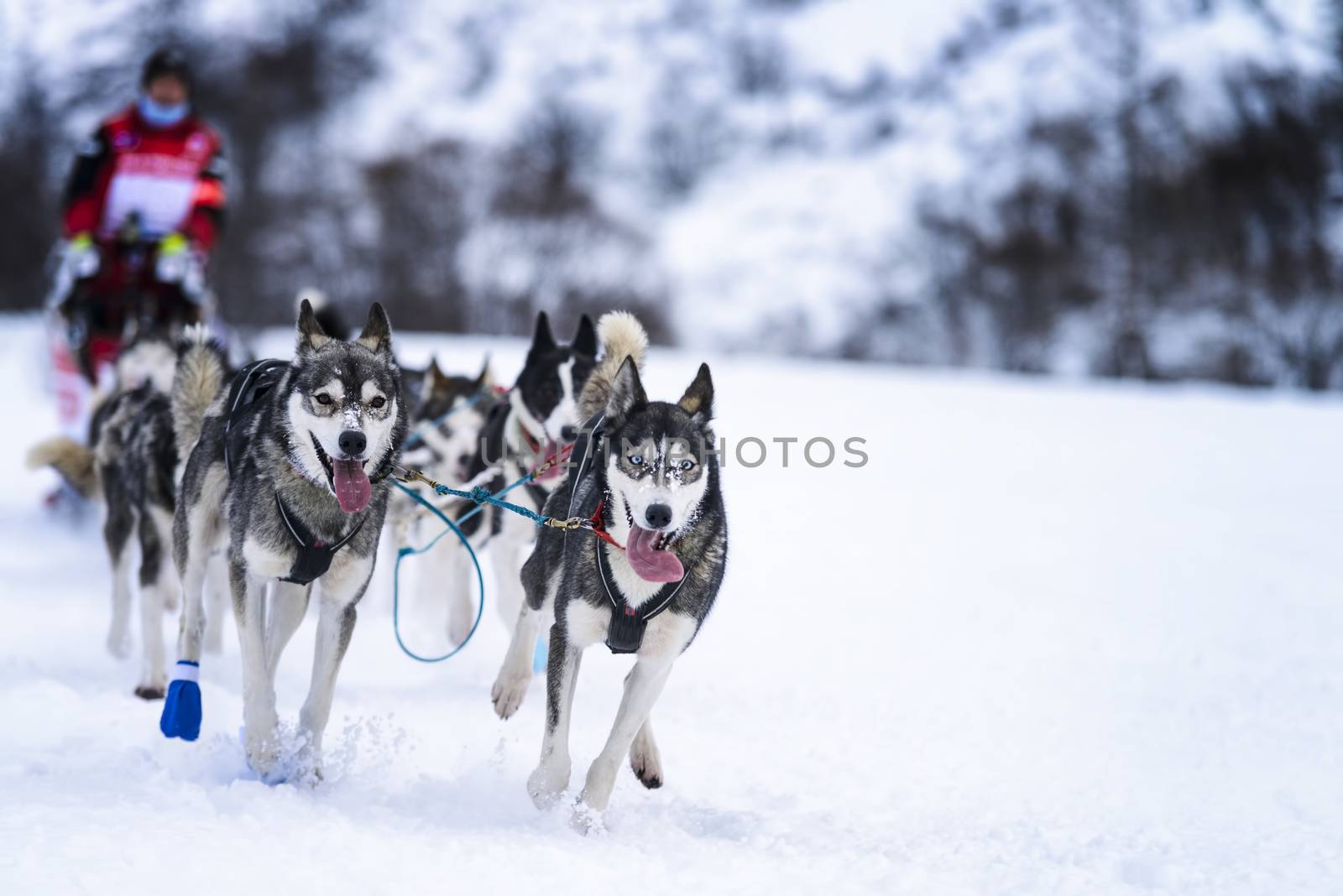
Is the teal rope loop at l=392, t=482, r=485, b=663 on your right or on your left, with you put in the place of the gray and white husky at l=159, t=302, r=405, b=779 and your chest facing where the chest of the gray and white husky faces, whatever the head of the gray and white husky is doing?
on your left

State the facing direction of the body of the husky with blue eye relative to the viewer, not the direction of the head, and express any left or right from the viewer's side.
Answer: facing the viewer

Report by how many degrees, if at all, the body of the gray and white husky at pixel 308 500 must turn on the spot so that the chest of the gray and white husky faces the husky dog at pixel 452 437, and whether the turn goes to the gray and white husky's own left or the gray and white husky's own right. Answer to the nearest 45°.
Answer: approximately 135° to the gray and white husky's own left

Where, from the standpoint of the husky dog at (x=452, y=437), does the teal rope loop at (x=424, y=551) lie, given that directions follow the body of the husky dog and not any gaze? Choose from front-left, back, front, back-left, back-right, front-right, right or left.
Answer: front-right

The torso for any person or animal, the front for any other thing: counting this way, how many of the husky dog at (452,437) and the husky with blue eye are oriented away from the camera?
0

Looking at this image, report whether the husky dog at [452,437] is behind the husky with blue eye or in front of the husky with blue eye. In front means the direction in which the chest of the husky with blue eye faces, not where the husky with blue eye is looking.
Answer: behind

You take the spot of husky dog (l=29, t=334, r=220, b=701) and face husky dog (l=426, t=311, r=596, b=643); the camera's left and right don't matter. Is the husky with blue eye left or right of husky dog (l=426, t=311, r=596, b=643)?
right

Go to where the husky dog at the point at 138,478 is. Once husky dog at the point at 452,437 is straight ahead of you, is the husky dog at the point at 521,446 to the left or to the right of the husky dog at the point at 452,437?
right

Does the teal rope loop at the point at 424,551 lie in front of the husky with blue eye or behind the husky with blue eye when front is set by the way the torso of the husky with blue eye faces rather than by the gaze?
behind

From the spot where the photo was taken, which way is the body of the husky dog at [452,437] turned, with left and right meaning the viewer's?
facing the viewer and to the right of the viewer
